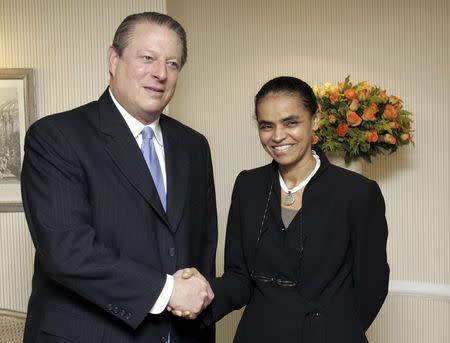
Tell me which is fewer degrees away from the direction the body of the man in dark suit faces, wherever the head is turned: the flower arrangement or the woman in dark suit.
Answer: the woman in dark suit

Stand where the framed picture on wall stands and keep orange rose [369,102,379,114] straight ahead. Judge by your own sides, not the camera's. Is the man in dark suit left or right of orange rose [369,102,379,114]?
right

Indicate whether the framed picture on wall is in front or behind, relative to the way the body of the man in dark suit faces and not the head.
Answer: behind

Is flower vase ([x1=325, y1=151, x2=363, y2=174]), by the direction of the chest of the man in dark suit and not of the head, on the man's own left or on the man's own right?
on the man's own left

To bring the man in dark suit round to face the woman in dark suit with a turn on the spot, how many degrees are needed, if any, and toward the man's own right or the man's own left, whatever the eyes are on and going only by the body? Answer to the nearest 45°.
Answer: approximately 45° to the man's own left

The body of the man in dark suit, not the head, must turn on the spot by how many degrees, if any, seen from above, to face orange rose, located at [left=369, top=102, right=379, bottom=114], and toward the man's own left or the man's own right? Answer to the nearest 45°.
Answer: approximately 90° to the man's own left

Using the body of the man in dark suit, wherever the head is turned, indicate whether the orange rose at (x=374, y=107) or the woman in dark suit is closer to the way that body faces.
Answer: the woman in dark suit

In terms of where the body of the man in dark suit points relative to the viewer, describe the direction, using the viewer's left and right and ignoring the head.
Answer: facing the viewer and to the right of the viewer

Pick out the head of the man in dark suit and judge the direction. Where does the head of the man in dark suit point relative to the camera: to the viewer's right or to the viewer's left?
to the viewer's right

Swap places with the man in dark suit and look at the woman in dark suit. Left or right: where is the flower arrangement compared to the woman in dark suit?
left

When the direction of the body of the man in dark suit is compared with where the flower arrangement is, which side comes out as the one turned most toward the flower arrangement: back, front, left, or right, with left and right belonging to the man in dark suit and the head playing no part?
left
